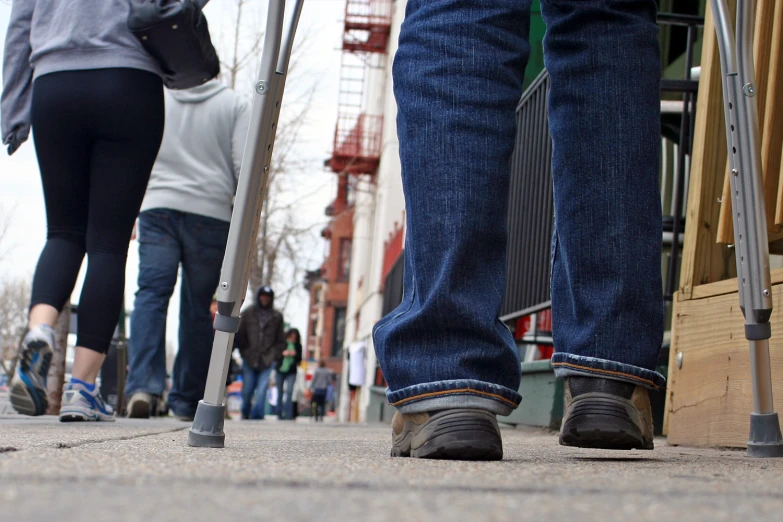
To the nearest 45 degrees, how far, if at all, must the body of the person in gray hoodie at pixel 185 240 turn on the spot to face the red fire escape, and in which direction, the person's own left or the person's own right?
0° — they already face it

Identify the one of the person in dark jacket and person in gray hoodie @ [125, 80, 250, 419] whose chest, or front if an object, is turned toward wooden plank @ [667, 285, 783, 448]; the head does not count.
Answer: the person in dark jacket

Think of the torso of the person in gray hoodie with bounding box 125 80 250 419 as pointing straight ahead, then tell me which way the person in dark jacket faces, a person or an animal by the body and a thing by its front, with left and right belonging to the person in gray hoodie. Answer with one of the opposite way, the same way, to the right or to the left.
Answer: the opposite way

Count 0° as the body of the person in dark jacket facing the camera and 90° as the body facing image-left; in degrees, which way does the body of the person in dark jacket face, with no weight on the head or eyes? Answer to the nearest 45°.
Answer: approximately 0°

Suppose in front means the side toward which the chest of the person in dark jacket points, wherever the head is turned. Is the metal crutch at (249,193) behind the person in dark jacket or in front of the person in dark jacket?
in front

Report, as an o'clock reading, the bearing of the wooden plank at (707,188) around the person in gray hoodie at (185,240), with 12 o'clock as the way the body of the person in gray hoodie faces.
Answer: The wooden plank is roughly at 5 o'clock from the person in gray hoodie.

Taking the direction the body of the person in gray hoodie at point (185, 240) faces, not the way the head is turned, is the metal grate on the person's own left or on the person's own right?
on the person's own right

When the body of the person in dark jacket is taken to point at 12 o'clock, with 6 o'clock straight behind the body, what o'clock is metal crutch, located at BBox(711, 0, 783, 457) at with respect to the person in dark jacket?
The metal crutch is roughly at 12 o'clock from the person in dark jacket.

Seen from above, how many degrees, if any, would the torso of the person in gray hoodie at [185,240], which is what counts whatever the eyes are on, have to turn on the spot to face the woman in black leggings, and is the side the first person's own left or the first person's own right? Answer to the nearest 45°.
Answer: approximately 180°

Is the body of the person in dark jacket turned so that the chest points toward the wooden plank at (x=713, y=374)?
yes

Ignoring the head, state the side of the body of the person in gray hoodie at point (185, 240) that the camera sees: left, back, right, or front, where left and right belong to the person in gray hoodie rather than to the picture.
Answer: back

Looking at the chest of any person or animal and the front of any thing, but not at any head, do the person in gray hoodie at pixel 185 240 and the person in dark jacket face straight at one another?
yes

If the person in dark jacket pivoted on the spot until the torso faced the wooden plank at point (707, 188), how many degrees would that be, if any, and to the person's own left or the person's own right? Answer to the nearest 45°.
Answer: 0° — they already face it

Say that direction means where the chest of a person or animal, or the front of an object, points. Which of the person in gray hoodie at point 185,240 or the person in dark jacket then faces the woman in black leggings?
the person in dark jacket
